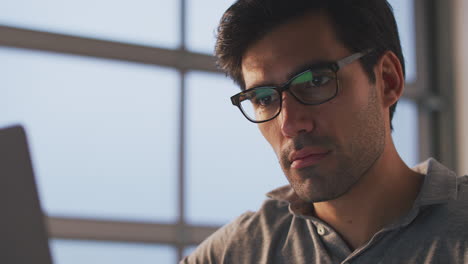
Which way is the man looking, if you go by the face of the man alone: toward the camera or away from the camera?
toward the camera

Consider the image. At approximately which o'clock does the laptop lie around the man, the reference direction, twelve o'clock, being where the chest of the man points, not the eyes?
The laptop is roughly at 12 o'clock from the man.

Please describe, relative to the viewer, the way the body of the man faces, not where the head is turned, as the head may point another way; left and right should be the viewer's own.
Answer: facing the viewer and to the left of the viewer
